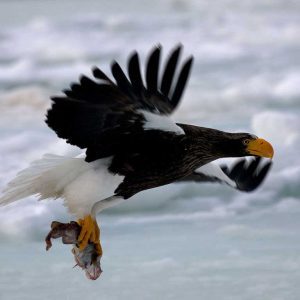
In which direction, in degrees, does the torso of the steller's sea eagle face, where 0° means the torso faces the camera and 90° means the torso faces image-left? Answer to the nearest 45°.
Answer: approximately 270°
